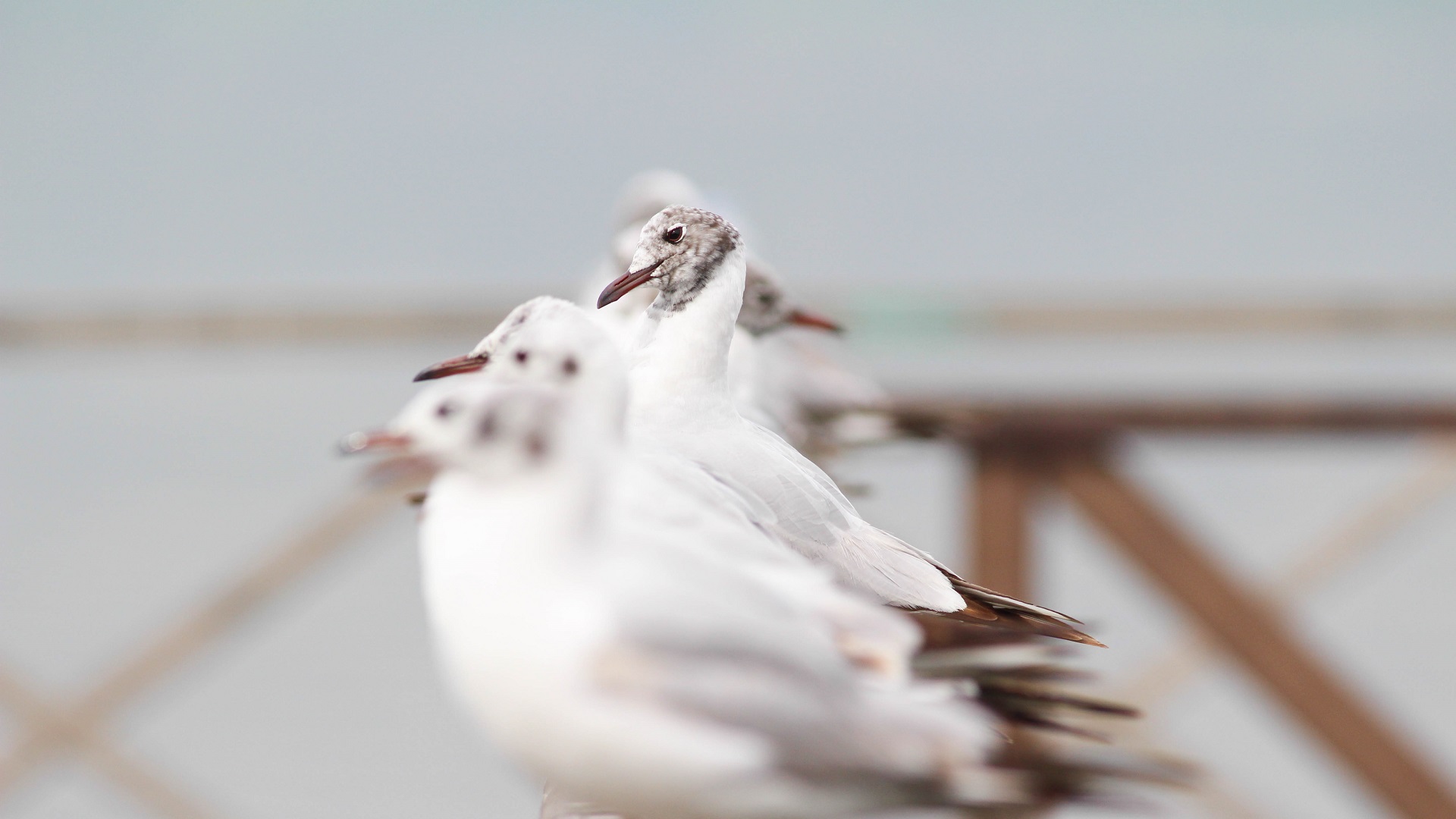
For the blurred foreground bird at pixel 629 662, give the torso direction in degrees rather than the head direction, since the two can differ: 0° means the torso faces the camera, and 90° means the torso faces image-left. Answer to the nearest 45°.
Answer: approximately 90°

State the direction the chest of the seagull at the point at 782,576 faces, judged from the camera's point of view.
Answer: to the viewer's left

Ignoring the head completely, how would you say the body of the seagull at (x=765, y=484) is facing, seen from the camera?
to the viewer's left

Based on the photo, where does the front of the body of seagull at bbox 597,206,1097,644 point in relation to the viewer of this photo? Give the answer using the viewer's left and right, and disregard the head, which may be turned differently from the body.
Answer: facing to the left of the viewer
